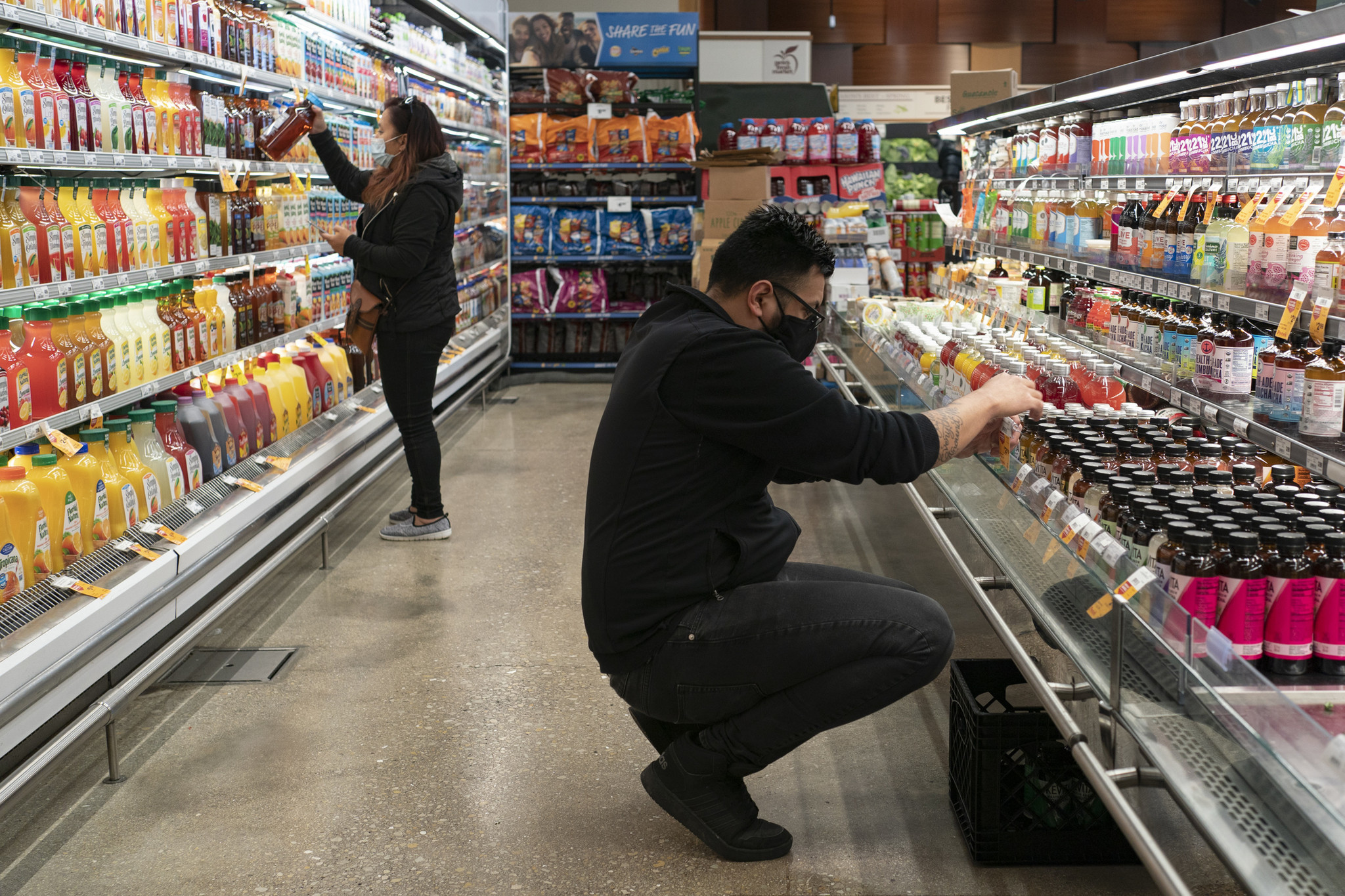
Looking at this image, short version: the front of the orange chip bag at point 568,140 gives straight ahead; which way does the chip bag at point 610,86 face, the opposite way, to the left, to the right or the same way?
the same way

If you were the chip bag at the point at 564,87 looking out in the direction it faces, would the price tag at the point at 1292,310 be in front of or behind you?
in front

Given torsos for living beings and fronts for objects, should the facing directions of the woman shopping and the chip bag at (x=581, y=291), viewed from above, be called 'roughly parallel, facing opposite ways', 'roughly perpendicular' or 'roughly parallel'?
roughly perpendicular

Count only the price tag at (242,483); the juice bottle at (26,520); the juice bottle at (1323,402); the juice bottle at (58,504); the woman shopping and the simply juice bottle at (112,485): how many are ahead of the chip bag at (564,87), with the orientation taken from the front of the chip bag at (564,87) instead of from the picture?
6

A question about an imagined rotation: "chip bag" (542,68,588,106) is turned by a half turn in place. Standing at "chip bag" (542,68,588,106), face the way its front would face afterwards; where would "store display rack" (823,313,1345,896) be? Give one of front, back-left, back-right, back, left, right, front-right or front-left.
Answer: back

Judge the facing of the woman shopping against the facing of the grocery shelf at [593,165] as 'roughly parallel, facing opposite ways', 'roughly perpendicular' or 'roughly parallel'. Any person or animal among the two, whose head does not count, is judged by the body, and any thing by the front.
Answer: roughly perpendicular

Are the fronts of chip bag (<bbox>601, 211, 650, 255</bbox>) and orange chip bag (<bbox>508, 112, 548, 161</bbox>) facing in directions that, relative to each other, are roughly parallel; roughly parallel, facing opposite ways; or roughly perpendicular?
roughly parallel

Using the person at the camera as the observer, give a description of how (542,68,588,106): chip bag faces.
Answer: facing the viewer

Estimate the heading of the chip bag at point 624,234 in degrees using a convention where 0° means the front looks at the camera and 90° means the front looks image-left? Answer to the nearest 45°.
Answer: approximately 0°

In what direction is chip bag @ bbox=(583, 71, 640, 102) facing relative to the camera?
toward the camera

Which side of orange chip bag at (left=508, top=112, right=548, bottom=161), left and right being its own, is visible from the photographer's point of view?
front

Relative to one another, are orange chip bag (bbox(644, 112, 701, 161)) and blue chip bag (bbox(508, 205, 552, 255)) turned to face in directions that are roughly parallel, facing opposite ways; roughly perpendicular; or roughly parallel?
roughly parallel

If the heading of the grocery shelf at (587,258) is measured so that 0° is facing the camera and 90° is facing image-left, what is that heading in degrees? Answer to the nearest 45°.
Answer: approximately 0°

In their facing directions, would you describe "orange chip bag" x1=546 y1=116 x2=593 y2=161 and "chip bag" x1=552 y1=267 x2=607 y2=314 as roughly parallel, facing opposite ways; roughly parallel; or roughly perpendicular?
roughly parallel

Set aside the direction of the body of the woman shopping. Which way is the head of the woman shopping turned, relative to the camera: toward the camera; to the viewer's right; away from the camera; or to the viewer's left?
to the viewer's left

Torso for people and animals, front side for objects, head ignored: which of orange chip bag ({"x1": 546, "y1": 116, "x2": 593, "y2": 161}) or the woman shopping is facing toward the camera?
the orange chip bag
